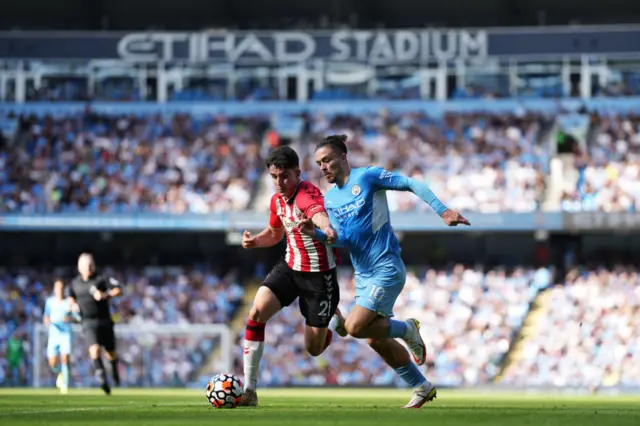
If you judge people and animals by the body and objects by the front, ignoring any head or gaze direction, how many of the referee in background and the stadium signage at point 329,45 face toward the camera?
2

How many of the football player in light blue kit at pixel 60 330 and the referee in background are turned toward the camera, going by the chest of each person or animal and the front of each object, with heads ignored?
2

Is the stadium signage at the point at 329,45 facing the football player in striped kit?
yes

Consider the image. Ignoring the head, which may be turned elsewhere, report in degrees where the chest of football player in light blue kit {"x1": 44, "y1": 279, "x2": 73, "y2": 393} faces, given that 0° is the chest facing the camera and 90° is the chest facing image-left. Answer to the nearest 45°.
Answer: approximately 0°

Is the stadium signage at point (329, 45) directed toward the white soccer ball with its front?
yes

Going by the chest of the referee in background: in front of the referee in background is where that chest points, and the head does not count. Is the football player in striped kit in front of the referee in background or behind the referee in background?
in front

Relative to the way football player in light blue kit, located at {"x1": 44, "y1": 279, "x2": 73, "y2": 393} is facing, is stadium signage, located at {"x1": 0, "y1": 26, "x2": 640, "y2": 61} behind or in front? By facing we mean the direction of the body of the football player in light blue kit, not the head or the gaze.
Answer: behind

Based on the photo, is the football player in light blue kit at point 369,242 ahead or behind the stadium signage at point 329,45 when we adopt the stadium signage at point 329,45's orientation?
ahead
